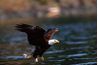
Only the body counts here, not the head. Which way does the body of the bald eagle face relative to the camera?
to the viewer's right
